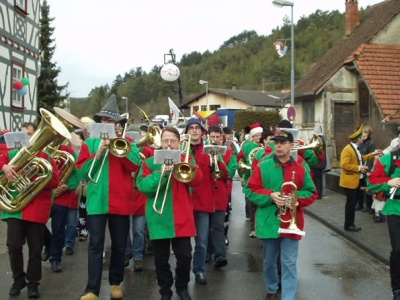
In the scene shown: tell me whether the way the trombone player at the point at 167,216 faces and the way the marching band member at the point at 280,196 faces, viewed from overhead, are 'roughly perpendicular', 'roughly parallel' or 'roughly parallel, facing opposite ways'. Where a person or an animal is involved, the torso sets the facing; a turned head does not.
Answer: roughly parallel

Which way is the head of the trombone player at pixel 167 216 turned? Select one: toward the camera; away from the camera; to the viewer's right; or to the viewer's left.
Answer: toward the camera

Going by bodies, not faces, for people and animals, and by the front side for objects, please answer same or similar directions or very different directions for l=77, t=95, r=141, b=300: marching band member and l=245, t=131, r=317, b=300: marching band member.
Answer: same or similar directions

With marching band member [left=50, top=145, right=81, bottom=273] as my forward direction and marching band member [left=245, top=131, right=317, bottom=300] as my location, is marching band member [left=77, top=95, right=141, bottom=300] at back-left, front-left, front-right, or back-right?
front-left

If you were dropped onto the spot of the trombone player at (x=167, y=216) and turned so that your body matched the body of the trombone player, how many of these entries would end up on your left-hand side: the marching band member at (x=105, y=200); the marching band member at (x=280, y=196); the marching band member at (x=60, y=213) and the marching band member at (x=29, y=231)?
1

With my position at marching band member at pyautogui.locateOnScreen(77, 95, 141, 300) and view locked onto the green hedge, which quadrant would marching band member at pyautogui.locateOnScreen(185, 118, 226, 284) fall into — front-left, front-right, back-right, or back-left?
front-right

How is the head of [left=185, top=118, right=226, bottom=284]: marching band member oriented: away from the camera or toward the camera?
toward the camera

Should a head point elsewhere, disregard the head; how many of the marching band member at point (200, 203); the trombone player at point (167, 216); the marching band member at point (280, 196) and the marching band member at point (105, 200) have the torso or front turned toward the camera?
4

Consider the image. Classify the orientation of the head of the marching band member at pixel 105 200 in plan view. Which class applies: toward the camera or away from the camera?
toward the camera

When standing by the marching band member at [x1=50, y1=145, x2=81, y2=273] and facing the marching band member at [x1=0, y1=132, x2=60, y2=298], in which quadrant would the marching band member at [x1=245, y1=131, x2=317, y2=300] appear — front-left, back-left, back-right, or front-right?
front-left

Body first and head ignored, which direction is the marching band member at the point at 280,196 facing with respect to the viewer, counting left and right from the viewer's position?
facing the viewer

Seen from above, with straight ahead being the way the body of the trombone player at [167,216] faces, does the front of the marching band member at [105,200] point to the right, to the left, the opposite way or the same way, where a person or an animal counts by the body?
the same way

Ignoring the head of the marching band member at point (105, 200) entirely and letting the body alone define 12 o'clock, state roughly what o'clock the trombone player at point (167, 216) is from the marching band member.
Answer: The trombone player is roughly at 10 o'clock from the marching band member.

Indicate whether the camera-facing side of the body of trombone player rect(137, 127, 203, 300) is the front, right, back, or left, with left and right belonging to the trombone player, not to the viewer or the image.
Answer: front

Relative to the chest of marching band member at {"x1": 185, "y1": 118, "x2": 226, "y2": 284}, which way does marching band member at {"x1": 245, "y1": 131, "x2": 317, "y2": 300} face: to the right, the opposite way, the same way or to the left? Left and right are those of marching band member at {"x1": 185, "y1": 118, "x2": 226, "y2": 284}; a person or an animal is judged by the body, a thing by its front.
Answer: the same way

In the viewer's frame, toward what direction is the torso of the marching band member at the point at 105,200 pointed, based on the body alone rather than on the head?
toward the camera
